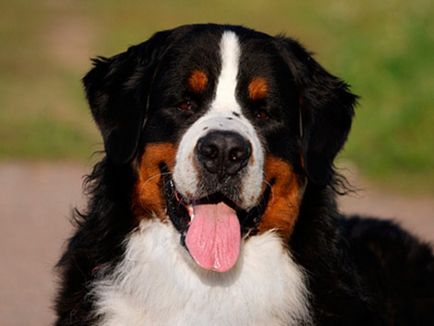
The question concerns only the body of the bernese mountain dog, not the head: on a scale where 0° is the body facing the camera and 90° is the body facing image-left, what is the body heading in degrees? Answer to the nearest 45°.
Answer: approximately 0°
